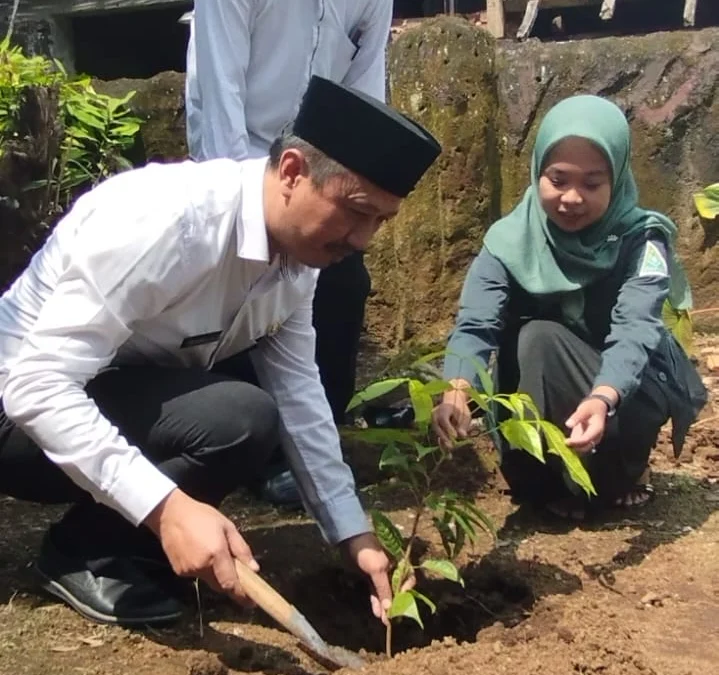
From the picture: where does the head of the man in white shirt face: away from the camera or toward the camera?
toward the camera

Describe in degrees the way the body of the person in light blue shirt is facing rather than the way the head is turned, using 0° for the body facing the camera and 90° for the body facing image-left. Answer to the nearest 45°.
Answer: approximately 315°

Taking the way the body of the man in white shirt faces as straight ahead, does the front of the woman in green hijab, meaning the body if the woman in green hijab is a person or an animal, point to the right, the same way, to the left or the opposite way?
to the right

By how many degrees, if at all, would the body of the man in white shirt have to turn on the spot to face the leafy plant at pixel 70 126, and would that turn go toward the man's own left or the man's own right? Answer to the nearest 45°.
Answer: approximately 135° to the man's own left

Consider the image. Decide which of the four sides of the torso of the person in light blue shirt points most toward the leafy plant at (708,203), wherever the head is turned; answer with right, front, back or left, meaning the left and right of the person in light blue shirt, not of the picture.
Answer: left

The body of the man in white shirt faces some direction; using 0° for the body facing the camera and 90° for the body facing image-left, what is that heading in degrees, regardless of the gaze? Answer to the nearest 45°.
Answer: approximately 315°

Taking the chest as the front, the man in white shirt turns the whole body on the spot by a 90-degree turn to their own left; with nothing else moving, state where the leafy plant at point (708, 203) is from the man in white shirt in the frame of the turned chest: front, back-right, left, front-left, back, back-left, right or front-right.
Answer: front

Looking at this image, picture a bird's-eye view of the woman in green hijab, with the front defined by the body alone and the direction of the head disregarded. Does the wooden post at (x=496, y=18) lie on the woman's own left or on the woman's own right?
on the woman's own right

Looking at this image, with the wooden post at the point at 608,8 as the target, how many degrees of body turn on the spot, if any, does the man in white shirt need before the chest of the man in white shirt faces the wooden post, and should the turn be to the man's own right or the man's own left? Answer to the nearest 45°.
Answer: approximately 90° to the man's own left

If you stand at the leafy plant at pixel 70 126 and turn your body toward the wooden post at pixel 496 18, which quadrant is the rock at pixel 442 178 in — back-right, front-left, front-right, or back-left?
front-right

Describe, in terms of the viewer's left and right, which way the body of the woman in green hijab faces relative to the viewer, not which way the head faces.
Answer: facing the viewer and to the left of the viewer

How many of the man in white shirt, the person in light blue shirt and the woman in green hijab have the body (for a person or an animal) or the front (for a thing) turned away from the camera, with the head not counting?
0

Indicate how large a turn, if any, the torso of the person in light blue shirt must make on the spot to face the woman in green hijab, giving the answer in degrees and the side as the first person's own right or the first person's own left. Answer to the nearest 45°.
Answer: approximately 45° to the first person's own left

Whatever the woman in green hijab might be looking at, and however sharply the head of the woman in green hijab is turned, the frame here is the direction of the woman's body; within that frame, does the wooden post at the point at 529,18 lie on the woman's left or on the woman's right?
on the woman's right
